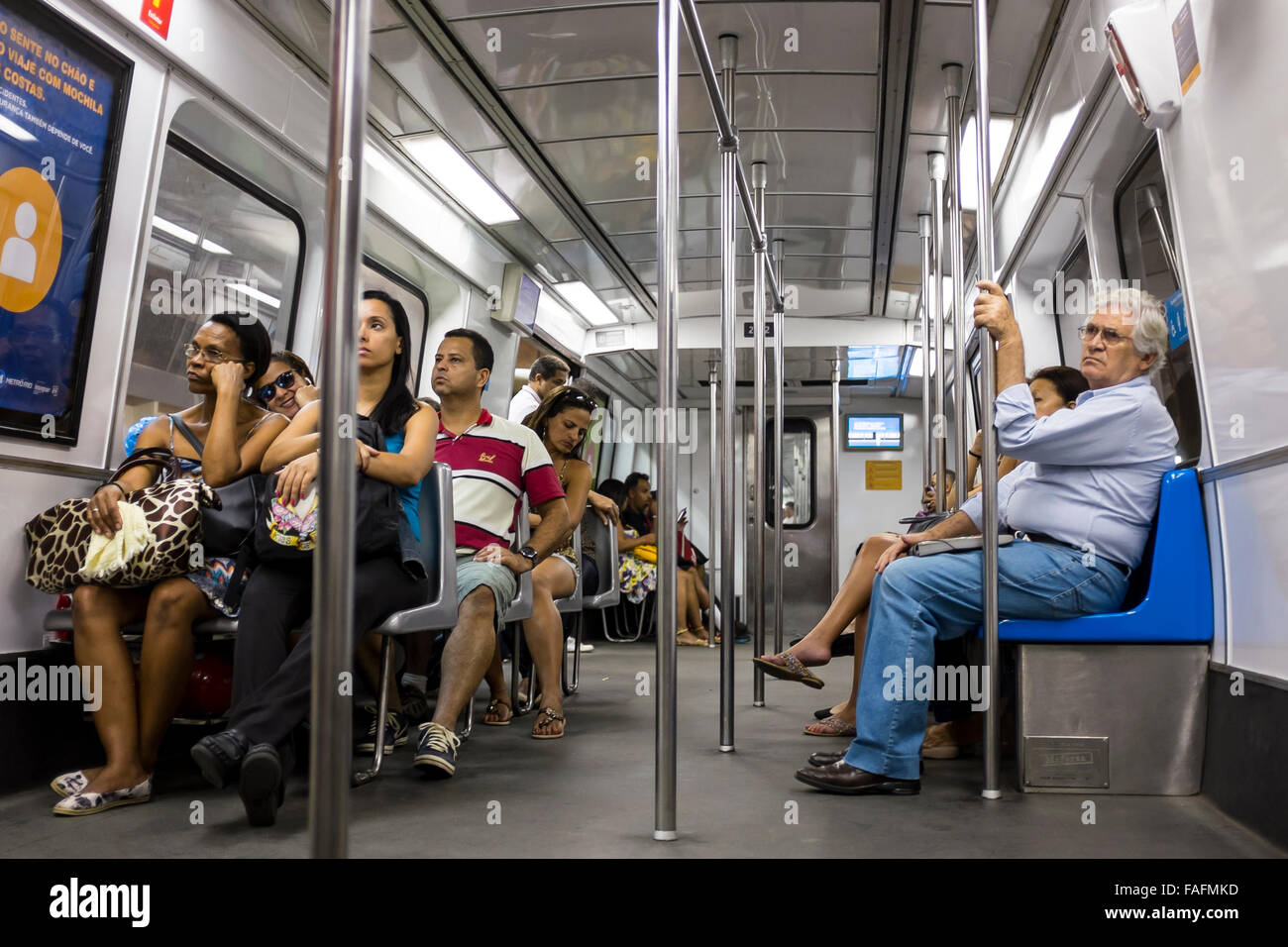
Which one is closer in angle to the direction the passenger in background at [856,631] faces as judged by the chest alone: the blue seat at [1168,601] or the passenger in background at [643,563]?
the passenger in background

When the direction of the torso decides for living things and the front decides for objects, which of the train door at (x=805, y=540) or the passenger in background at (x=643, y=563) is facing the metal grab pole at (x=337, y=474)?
the train door

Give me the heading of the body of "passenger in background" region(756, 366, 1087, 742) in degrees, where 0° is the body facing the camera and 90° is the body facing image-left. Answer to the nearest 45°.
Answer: approximately 90°
